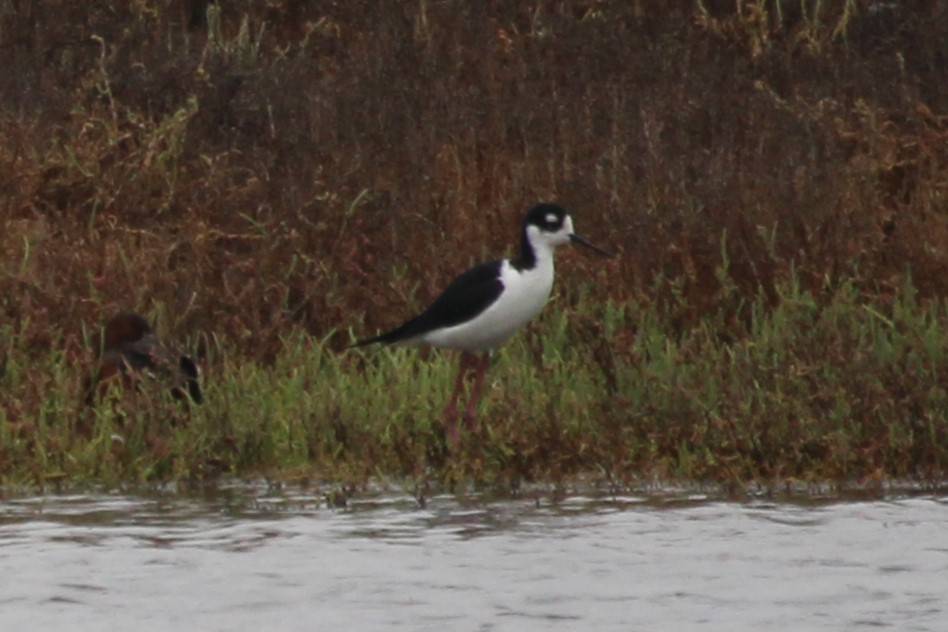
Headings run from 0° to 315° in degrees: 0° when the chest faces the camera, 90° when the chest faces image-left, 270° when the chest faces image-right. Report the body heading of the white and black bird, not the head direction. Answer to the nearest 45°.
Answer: approximately 270°

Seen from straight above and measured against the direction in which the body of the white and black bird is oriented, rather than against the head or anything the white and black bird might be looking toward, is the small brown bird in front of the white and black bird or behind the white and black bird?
behind
